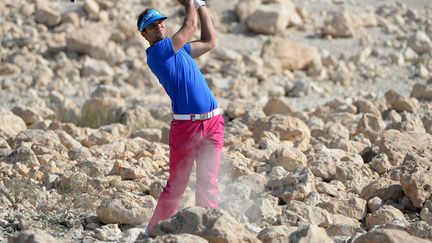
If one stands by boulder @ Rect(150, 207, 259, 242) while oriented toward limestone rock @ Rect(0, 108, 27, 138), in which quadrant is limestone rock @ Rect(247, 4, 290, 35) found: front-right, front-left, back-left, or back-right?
front-right

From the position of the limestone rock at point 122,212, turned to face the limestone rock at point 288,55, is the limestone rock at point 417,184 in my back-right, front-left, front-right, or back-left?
front-right

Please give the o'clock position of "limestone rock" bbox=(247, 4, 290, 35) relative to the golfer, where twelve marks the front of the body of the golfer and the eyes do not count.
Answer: The limestone rock is roughly at 8 o'clock from the golfer.

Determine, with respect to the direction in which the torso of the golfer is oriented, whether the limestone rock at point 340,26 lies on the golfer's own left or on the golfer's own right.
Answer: on the golfer's own left

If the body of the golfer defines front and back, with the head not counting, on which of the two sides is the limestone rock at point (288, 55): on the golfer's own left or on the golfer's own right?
on the golfer's own left

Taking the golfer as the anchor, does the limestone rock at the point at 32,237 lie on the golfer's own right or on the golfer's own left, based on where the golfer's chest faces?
on the golfer's own right

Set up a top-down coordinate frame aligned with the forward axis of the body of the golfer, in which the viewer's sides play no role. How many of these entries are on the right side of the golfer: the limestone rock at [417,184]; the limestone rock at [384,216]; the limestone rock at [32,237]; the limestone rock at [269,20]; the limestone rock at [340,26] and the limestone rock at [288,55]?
1

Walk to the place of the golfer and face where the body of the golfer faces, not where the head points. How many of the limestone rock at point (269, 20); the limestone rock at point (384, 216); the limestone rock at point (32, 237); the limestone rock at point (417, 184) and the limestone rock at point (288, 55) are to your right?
1

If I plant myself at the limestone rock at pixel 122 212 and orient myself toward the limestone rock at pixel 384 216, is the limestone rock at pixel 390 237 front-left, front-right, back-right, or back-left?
front-right

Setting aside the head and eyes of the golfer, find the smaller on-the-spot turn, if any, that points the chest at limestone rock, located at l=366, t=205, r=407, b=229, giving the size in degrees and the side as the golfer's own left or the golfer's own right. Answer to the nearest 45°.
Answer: approximately 45° to the golfer's own left
